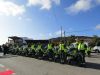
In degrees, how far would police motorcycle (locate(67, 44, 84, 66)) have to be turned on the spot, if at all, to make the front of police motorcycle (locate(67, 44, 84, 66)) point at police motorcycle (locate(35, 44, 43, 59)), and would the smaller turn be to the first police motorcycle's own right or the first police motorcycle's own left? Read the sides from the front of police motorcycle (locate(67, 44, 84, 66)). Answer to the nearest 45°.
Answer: approximately 90° to the first police motorcycle's own right

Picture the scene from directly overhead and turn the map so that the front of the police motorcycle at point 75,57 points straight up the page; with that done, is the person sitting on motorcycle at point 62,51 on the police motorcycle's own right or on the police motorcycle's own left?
on the police motorcycle's own right

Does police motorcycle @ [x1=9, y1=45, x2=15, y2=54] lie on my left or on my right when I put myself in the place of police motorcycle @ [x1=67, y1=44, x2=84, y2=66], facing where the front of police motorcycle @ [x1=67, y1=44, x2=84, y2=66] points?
on my right

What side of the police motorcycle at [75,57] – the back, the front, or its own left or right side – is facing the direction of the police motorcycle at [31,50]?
right

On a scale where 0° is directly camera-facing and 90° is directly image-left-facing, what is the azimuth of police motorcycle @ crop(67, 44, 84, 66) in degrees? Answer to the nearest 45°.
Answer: approximately 45°
